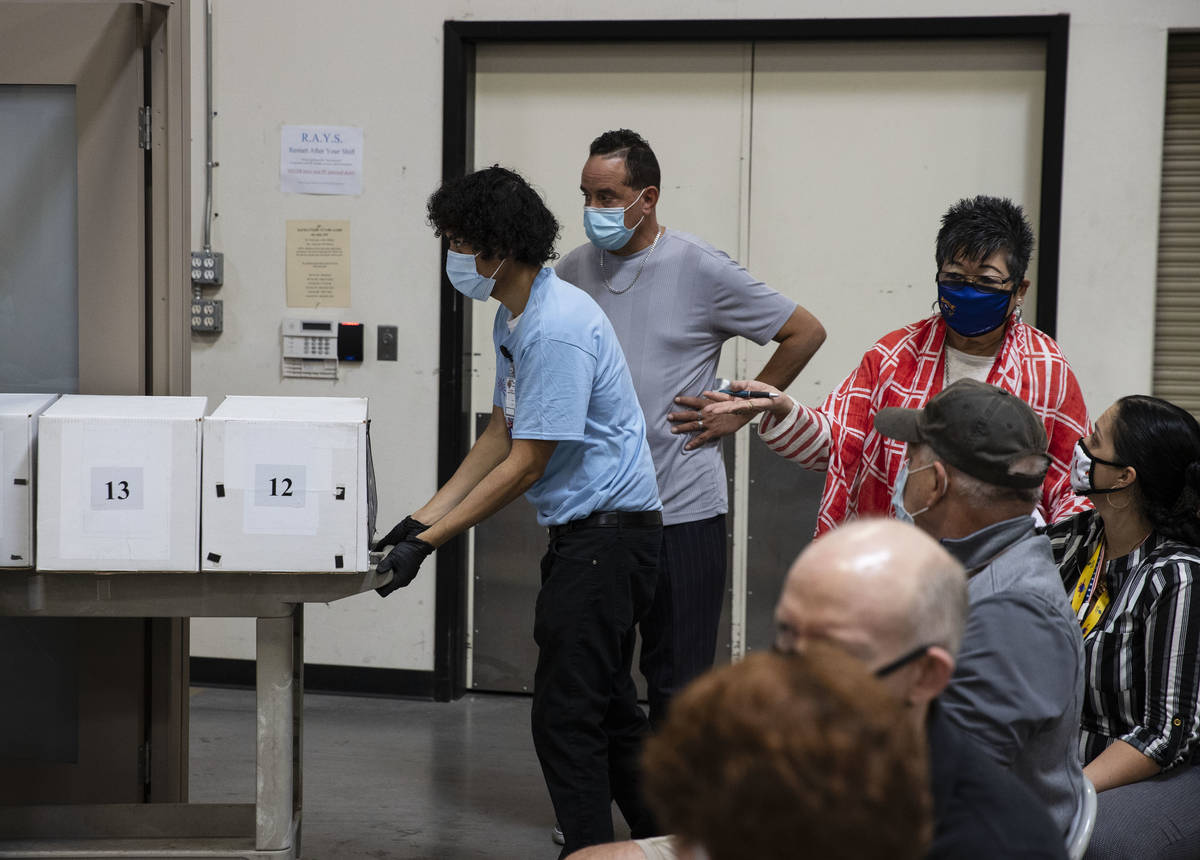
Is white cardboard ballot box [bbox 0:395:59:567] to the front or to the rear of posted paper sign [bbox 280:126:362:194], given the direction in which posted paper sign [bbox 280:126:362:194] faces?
to the front

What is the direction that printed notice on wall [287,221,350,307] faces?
toward the camera

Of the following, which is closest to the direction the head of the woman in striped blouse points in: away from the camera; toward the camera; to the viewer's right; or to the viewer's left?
to the viewer's left

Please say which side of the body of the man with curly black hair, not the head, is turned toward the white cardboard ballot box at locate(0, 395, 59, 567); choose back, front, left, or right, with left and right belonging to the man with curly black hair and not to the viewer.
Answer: front

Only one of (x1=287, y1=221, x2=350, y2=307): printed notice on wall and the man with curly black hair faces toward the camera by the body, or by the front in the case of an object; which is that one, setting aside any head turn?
the printed notice on wall

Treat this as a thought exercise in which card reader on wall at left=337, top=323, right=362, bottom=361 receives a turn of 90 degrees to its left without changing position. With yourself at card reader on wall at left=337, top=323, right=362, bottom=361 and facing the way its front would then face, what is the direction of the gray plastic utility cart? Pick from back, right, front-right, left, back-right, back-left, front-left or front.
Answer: right

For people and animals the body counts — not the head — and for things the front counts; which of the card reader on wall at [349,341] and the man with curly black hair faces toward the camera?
the card reader on wall

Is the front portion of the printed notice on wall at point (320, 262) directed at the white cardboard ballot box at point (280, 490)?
yes

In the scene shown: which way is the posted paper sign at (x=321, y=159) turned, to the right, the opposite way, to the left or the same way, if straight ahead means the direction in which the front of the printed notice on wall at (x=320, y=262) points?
the same way

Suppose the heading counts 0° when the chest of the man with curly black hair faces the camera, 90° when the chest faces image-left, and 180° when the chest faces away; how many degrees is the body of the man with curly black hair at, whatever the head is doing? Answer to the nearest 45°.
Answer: approximately 90°

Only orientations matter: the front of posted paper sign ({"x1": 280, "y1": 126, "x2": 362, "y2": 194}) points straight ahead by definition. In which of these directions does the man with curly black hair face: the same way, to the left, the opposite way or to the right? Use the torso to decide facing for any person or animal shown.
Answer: to the right

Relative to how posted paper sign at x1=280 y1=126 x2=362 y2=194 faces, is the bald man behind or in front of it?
in front

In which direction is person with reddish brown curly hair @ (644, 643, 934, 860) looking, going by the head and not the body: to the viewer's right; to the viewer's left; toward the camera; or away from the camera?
away from the camera

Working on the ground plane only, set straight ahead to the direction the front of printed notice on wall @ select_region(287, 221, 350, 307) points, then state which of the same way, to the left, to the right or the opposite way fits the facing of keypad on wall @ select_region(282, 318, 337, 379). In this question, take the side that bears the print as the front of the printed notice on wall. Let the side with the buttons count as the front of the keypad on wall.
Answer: the same way

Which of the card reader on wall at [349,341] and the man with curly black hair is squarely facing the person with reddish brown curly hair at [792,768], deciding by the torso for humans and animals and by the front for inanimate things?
the card reader on wall

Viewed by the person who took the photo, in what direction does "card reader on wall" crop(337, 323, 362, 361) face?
facing the viewer
